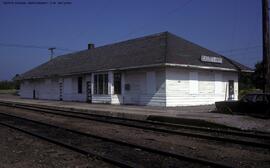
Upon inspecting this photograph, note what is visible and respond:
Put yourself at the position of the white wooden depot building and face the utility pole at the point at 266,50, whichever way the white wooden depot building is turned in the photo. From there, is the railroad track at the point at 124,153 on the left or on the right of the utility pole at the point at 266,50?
right

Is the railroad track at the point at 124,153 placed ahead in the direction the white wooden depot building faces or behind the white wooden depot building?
ahead

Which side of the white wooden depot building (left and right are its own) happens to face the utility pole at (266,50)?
left

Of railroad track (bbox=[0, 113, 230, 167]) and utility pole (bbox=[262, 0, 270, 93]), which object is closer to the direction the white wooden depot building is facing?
the railroad track

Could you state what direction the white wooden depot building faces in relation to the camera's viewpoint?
facing the viewer and to the left of the viewer
